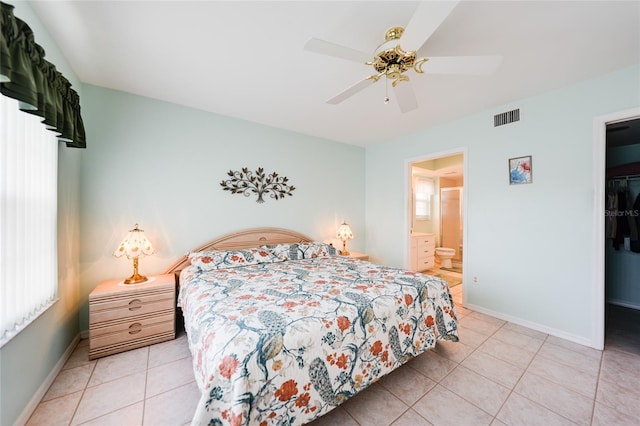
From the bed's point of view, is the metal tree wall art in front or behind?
behind

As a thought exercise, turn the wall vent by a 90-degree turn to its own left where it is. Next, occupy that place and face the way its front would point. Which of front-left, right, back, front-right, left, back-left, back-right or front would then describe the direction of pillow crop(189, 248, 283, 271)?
right

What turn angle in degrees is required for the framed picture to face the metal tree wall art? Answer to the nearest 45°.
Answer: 0° — it already faces it

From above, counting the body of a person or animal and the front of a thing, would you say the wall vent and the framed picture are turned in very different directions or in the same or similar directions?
same or similar directions

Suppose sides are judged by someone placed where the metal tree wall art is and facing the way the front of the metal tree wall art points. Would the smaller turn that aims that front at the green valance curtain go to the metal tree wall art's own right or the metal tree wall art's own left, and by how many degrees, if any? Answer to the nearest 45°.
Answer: approximately 45° to the metal tree wall art's own right

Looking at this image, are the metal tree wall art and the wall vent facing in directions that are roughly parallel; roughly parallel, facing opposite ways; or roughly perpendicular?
roughly perpendicular

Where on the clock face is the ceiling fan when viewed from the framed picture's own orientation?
The ceiling fan is roughly at 11 o'clock from the framed picture.

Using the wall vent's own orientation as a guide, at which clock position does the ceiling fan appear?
The ceiling fan is roughly at 11 o'clock from the wall vent.

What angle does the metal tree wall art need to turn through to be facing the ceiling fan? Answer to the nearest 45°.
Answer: approximately 45° to its left

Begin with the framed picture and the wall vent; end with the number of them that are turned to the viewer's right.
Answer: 0

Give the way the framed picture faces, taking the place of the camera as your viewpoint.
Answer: facing the viewer and to the left of the viewer

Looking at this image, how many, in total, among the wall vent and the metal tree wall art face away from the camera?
0

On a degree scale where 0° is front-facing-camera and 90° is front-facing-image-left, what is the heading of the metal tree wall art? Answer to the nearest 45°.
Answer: approximately 0°

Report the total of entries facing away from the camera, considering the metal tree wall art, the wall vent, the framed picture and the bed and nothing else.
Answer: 0

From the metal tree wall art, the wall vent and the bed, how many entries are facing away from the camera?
0
